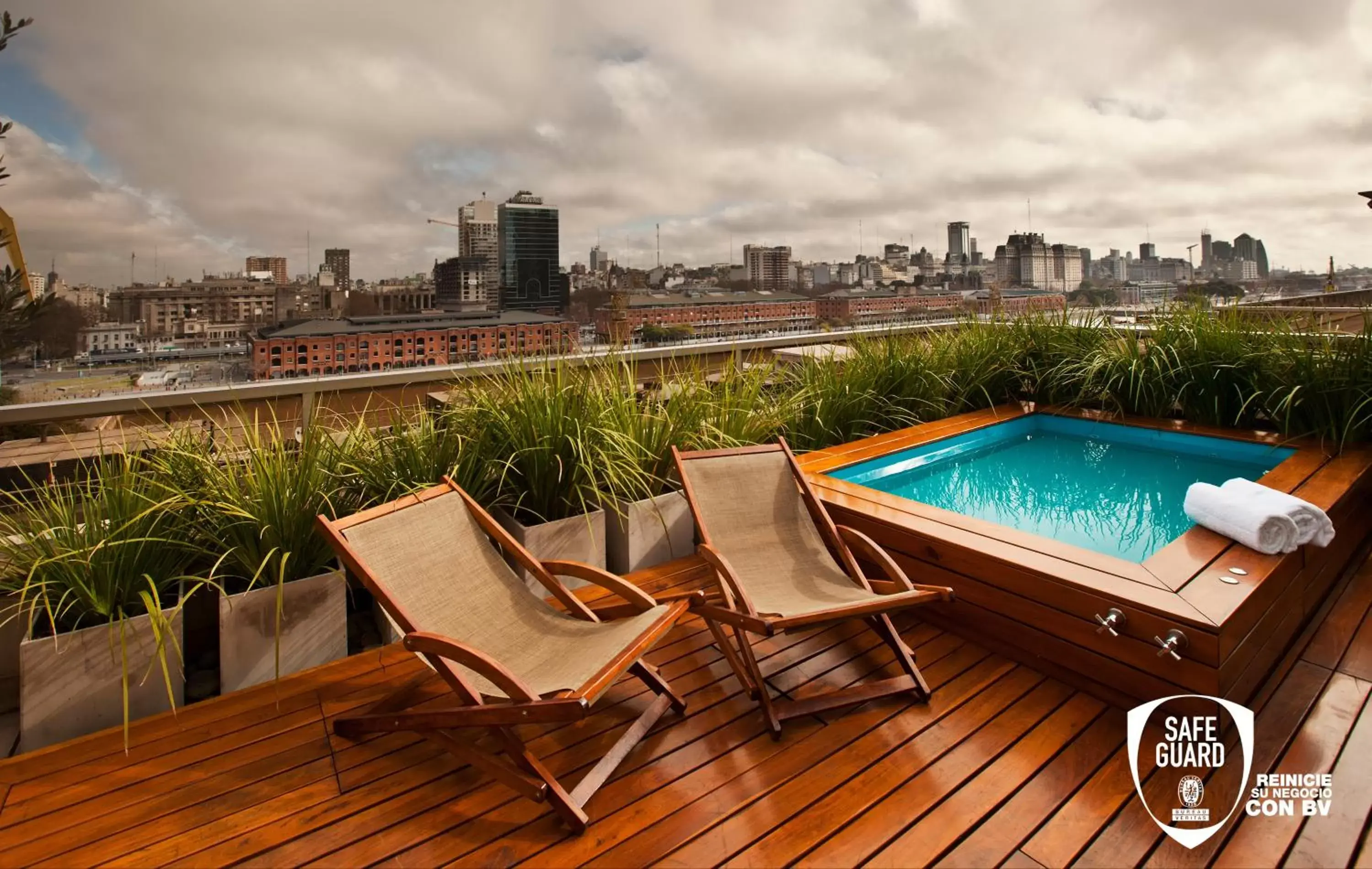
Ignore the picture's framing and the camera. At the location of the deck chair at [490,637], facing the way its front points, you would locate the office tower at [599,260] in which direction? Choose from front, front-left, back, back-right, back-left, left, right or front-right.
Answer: back-left

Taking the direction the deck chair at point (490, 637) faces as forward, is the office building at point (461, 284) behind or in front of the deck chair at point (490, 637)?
behind

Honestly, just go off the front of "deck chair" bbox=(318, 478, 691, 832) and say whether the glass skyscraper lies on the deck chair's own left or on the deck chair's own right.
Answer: on the deck chair's own left

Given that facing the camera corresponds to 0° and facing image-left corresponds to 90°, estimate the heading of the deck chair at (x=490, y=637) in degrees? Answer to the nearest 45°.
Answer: approximately 315°

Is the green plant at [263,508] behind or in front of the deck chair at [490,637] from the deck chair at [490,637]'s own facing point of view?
behind

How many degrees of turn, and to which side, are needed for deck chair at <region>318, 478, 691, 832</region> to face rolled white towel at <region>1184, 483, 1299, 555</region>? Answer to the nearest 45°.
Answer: approximately 45° to its left

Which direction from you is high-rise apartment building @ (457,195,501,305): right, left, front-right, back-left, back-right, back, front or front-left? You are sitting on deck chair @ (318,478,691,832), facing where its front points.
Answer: back-left
